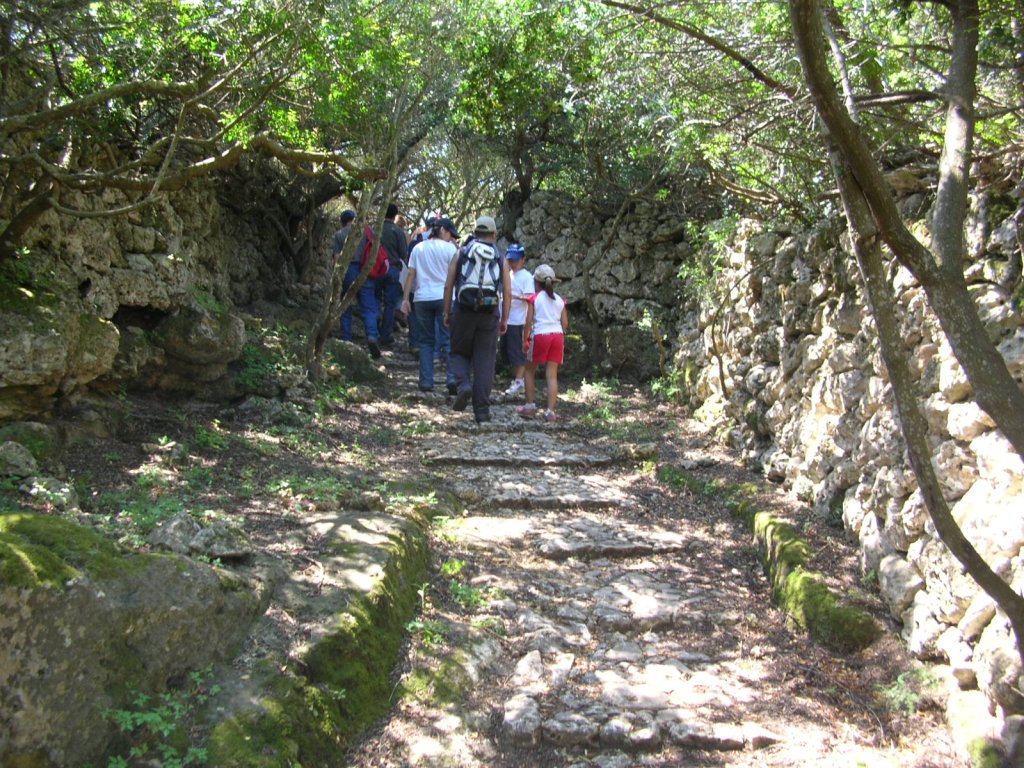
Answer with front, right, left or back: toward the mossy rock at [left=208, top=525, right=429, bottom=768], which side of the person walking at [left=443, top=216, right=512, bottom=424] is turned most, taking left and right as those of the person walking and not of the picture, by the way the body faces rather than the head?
back

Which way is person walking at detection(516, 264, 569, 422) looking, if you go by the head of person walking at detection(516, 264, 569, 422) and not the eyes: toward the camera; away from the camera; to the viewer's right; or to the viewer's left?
away from the camera

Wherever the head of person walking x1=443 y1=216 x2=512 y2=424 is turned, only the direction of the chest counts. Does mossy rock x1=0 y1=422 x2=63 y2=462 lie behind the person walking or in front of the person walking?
behind

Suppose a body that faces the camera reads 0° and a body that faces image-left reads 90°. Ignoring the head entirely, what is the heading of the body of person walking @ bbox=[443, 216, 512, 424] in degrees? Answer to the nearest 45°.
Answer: approximately 180°

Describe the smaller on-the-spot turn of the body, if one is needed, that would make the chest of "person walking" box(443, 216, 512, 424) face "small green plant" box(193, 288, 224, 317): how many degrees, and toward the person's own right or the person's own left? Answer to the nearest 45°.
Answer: approximately 135° to the person's own left

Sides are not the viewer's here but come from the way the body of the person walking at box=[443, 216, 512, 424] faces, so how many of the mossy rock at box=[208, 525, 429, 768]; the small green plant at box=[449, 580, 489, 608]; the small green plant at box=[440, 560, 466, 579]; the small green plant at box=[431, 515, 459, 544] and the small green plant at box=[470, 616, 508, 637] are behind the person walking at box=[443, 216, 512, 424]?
5

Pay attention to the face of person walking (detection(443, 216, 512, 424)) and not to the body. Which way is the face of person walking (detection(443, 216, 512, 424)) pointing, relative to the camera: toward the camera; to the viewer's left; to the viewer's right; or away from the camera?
away from the camera

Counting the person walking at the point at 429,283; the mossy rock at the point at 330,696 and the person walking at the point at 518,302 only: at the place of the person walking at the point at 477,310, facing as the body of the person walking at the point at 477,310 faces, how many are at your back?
1

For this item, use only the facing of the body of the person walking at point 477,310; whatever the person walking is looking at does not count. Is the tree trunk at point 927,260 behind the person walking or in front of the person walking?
behind

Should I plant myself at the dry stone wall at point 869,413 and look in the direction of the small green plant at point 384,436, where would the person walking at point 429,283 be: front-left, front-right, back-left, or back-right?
front-right

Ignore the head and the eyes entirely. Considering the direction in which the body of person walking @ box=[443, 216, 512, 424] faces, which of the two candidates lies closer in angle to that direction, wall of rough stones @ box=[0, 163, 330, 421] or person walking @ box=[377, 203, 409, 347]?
the person walking

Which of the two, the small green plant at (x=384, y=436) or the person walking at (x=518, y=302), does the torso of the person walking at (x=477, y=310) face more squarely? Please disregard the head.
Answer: the person walking

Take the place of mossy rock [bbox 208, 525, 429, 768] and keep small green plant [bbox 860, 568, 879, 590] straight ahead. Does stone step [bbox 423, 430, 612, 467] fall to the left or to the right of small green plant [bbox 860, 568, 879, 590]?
left

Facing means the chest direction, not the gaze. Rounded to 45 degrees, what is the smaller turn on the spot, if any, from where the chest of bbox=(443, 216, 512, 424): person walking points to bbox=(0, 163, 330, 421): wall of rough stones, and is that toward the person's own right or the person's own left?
approximately 135° to the person's own left

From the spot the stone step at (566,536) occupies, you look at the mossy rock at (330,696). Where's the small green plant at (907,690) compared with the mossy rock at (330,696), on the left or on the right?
left

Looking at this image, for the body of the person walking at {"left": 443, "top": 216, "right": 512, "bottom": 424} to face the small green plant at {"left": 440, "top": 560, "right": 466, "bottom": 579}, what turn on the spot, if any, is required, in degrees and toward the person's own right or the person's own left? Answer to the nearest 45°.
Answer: approximately 180°

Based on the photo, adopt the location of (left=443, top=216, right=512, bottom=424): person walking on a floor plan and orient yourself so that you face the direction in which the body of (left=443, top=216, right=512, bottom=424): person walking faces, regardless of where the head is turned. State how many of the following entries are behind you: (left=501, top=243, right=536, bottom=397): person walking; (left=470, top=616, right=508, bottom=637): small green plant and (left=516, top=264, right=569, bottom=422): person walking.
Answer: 1

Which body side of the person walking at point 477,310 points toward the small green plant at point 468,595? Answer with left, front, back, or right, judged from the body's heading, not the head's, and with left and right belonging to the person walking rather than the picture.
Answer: back
